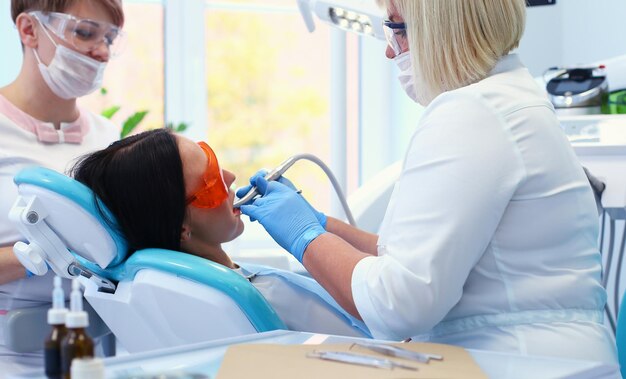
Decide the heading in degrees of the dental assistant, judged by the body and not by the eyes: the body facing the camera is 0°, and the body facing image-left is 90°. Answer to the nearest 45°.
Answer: approximately 315°

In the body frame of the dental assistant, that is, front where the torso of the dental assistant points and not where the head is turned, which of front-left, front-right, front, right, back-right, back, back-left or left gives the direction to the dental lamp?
front-left

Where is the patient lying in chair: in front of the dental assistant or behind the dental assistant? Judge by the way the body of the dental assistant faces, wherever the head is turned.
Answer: in front

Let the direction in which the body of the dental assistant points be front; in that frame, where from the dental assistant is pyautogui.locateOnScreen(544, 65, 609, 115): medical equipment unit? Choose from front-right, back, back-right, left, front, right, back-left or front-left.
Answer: front-left

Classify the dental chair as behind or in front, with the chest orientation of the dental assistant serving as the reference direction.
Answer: in front

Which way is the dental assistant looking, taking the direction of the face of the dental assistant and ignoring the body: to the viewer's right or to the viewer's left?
to the viewer's right
